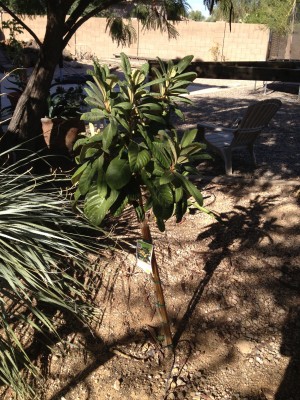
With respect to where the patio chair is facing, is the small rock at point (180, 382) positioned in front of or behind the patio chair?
in front

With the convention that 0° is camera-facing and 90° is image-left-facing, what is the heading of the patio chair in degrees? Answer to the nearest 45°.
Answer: approximately 45°

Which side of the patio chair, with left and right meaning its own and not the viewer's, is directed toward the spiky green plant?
left

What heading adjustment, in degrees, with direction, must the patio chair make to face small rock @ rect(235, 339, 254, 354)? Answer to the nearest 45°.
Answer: approximately 45° to its left

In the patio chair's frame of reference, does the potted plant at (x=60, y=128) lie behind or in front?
in front
